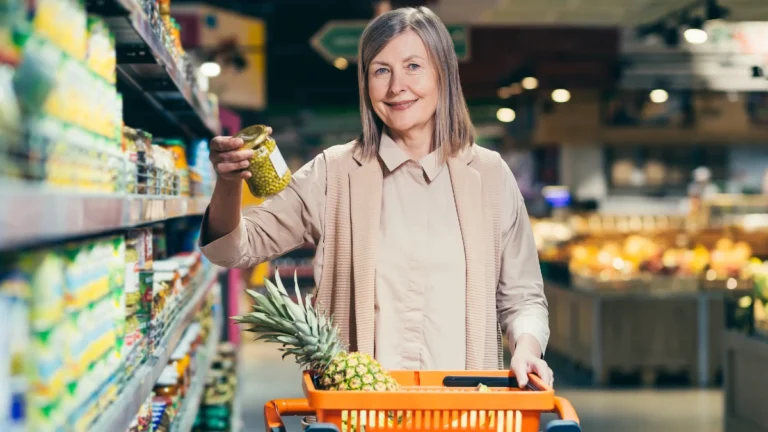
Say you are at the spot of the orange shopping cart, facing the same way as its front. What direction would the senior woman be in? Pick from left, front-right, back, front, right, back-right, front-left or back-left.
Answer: back

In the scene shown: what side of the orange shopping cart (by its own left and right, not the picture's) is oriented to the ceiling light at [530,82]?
back

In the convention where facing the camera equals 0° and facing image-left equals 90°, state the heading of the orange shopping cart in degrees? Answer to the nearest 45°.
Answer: approximately 0°

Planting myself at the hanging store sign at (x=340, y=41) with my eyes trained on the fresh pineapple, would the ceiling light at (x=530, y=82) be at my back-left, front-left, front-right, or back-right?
back-left

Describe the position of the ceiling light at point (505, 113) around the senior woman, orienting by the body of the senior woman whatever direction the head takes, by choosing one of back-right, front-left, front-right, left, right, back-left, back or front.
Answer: back

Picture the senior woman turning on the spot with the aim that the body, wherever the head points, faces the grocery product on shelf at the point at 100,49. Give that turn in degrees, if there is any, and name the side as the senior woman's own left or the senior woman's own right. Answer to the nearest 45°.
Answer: approximately 45° to the senior woman's own right

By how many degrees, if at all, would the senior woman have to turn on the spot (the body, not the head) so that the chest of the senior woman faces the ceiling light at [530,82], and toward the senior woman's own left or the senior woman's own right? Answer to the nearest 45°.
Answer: approximately 180°

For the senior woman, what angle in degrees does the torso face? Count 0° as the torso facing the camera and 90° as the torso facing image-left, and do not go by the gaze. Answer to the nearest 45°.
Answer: approximately 0°

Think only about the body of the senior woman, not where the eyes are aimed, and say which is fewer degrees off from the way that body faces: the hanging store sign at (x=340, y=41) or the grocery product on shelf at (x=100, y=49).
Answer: the grocery product on shelf

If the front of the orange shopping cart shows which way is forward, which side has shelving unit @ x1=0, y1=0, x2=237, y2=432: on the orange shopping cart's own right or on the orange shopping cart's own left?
on the orange shopping cart's own right

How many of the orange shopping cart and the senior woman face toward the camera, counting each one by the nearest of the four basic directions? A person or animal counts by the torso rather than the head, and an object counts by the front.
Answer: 2
